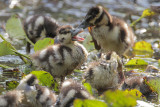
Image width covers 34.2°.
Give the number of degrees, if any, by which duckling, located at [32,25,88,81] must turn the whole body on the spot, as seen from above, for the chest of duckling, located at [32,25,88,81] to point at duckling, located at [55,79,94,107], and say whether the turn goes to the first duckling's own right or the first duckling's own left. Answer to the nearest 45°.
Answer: approximately 90° to the first duckling's own right

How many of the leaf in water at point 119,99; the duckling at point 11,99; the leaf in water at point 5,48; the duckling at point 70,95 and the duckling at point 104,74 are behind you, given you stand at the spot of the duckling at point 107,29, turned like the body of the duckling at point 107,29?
0

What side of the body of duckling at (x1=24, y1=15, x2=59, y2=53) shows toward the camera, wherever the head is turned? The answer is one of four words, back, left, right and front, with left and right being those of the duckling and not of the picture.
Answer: right

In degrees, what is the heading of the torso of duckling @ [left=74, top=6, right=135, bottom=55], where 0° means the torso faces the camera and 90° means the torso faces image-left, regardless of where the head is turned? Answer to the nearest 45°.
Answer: approximately 45°

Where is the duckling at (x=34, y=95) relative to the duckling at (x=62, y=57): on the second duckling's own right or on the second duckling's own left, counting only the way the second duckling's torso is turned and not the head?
on the second duckling's own right

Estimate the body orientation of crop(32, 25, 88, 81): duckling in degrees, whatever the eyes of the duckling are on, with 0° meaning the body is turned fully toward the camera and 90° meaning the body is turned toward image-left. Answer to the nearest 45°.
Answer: approximately 270°
